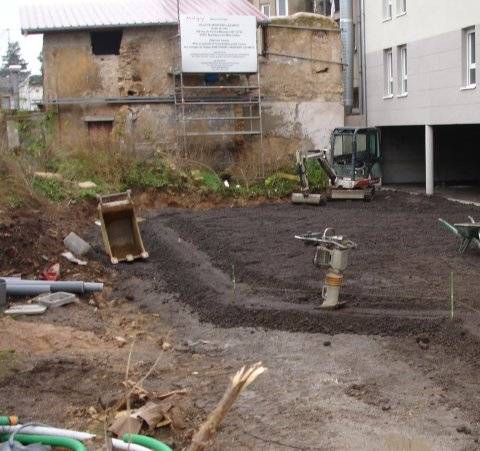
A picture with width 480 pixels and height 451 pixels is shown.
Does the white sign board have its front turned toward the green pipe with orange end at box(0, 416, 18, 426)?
yes

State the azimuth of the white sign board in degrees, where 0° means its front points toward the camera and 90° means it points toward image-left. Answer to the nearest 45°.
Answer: approximately 0°

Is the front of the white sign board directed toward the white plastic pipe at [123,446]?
yes

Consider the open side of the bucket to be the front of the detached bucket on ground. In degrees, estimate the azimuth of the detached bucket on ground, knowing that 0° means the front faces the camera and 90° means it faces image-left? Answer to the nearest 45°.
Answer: approximately 0°

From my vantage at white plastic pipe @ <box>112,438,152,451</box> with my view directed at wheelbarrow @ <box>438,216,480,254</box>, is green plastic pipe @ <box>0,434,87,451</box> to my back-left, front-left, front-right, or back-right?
back-left

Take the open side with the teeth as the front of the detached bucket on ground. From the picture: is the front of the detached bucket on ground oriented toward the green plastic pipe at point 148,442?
yes

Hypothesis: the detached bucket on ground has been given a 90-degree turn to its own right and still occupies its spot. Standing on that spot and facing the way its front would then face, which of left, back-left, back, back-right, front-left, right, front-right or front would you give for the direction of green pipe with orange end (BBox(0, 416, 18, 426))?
left

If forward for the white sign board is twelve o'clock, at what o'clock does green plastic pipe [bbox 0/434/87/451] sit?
The green plastic pipe is roughly at 12 o'clock from the white sign board.

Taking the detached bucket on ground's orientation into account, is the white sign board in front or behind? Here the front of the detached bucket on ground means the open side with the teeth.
behind

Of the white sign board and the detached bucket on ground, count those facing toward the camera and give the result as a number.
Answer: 2

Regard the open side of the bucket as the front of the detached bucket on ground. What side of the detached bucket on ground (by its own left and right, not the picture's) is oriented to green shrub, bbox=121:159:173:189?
back

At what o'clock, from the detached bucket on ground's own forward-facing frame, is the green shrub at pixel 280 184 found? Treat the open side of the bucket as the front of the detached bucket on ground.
The green shrub is roughly at 7 o'clock from the detached bucket on ground.

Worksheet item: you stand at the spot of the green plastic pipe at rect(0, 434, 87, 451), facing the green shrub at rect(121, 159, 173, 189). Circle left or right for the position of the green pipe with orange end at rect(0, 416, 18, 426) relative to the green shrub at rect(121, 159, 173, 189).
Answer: left

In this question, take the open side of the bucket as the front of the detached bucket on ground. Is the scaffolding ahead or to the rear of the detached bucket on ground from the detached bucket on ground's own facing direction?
to the rear
